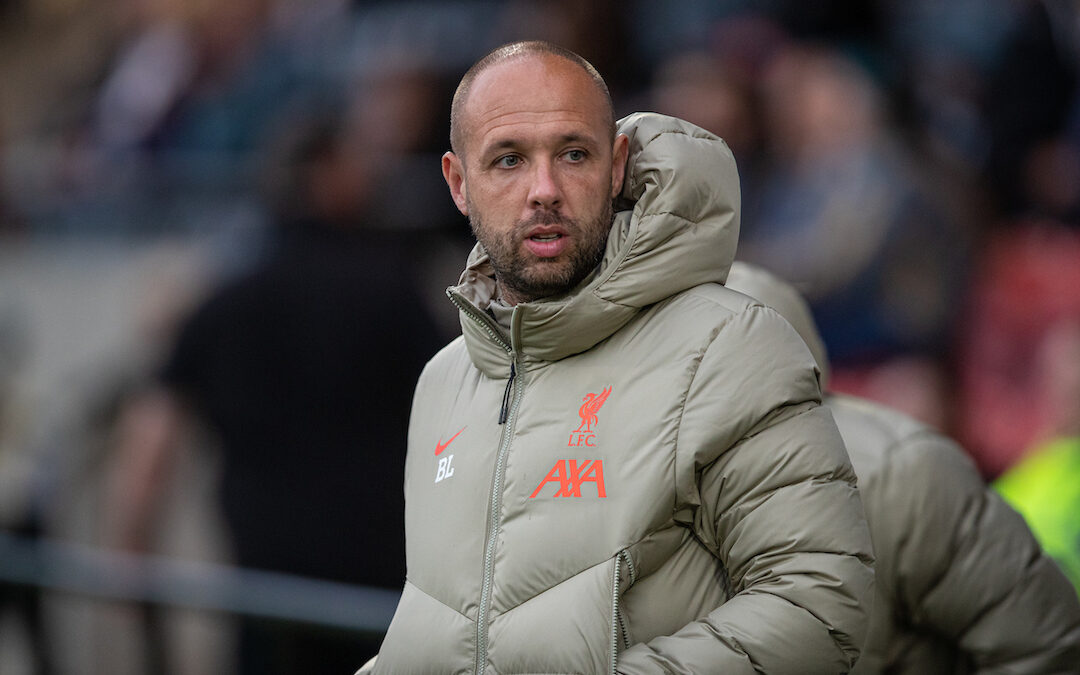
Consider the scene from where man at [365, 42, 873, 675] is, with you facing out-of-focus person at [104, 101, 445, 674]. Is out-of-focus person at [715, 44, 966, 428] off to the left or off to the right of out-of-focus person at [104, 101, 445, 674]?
right

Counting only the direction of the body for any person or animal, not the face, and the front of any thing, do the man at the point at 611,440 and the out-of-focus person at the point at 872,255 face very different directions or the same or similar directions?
same or similar directions

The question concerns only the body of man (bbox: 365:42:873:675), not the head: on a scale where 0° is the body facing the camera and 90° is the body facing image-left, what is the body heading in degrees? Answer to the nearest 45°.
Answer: approximately 45°

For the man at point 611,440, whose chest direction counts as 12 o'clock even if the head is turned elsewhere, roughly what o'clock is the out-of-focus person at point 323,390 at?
The out-of-focus person is roughly at 4 o'clock from the man.

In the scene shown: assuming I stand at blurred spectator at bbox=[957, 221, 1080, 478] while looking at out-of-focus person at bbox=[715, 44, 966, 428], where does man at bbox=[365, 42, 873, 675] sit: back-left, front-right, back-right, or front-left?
front-left

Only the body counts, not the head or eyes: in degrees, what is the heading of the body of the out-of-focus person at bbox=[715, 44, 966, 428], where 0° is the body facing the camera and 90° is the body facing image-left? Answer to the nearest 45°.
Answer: approximately 45°

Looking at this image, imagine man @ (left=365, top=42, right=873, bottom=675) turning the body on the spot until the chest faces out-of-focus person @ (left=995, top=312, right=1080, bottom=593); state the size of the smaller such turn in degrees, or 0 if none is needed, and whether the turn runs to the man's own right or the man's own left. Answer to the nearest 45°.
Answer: approximately 180°

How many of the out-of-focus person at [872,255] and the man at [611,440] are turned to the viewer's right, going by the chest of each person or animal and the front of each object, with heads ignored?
0

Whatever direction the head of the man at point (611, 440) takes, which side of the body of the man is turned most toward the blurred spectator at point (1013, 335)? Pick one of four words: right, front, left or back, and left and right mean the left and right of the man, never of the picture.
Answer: back
